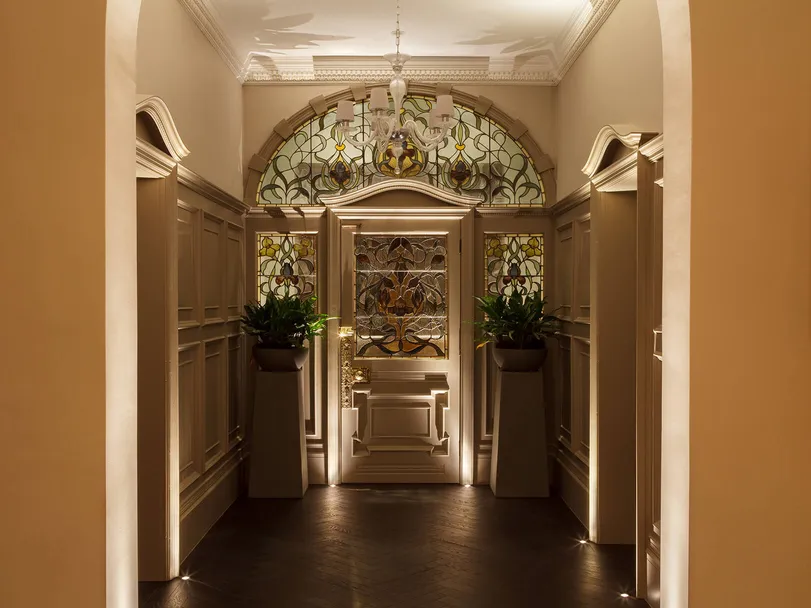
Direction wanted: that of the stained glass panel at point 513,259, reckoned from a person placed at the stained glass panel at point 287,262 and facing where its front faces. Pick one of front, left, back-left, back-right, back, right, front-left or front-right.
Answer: left

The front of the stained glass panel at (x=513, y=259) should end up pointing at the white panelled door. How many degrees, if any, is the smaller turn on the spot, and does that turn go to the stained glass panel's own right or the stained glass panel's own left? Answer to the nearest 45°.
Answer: approximately 90° to the stained glass panel's own right

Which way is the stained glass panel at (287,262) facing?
toward the camera

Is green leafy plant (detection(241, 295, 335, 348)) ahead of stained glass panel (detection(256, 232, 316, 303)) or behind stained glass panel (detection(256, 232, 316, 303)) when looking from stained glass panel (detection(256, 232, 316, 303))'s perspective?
ahead

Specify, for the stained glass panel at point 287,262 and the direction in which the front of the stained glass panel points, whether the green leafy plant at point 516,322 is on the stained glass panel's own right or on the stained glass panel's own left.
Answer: on the stained glass panel's own left

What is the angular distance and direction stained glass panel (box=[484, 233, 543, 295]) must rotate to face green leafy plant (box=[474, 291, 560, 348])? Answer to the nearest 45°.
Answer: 0° — it already faces it

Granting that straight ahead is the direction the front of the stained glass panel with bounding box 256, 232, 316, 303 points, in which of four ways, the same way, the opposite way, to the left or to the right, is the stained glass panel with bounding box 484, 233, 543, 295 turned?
the same way

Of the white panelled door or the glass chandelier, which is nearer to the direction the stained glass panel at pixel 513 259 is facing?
the glass chandelier

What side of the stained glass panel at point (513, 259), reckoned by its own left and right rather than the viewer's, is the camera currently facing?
front

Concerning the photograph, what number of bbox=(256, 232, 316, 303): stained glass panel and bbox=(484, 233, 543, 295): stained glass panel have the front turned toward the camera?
2

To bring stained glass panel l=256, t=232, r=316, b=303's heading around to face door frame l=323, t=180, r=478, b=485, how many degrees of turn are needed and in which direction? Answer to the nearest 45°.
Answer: approximately 90° to its left

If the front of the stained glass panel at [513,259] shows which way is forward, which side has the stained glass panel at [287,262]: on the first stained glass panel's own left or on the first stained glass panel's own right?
on the first stained glass panel's own right
